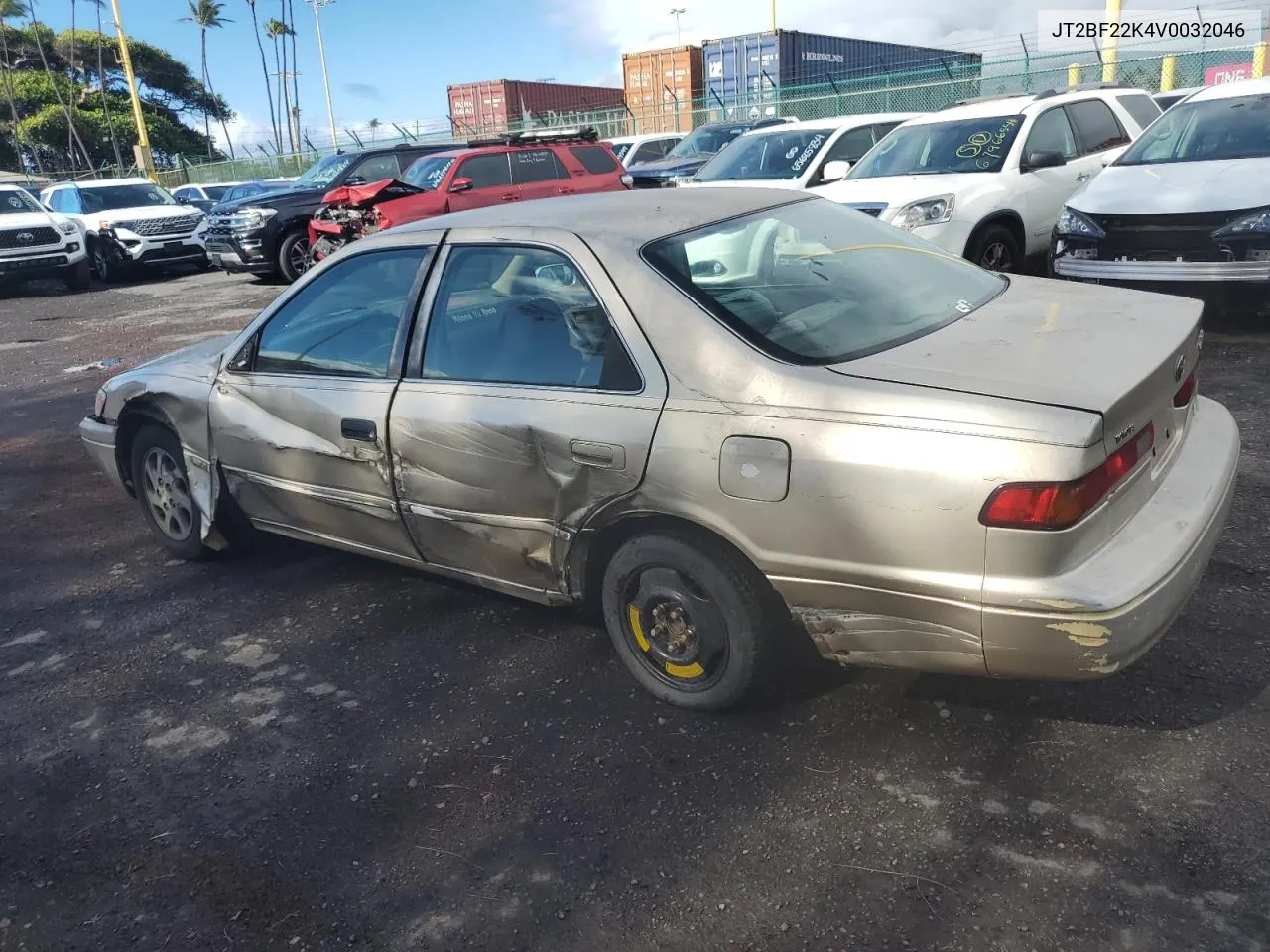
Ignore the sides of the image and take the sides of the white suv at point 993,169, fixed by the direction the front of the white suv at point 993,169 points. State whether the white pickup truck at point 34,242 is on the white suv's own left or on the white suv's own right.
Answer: on the white suv's own right

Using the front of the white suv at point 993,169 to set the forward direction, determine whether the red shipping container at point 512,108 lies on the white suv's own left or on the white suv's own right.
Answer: on the white suv's own right

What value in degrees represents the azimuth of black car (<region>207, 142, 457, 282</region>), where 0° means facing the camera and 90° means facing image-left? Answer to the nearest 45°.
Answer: approximately 45°

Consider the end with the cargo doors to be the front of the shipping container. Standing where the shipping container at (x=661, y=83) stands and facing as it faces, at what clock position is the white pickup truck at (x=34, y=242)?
The white pickup truck is roughly at 1 o'clock from the shipping container.

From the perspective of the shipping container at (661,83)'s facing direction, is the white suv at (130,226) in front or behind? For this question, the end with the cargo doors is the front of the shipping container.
in front
